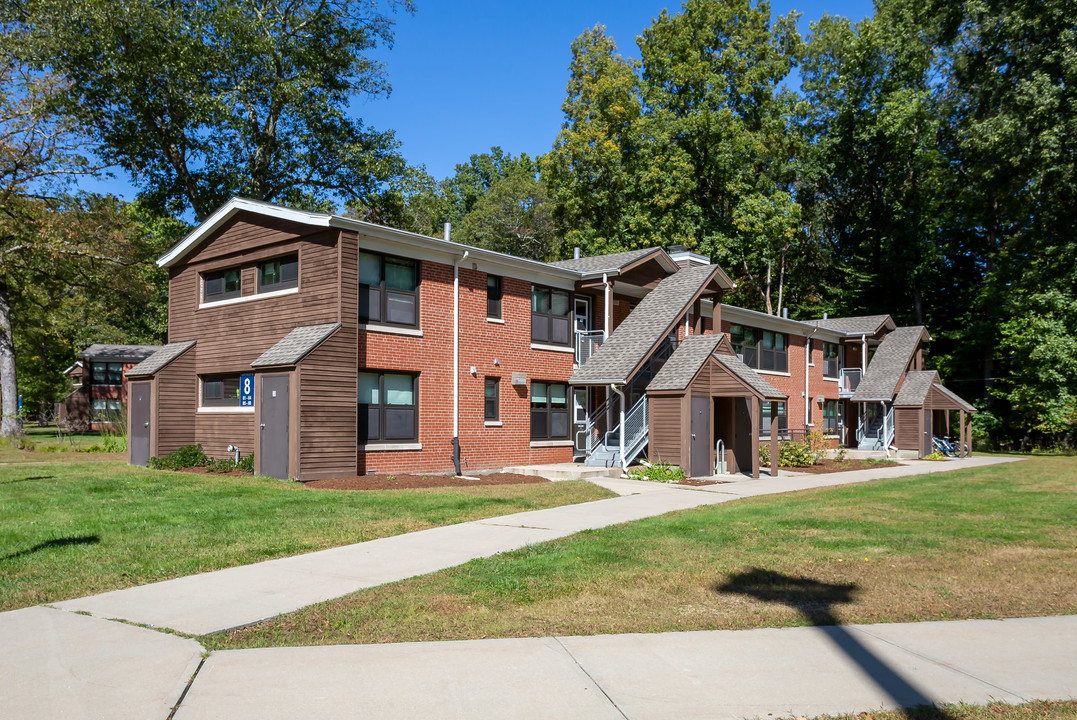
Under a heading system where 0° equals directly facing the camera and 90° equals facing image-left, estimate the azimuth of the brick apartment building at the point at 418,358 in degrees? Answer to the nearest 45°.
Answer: approximately 315°
